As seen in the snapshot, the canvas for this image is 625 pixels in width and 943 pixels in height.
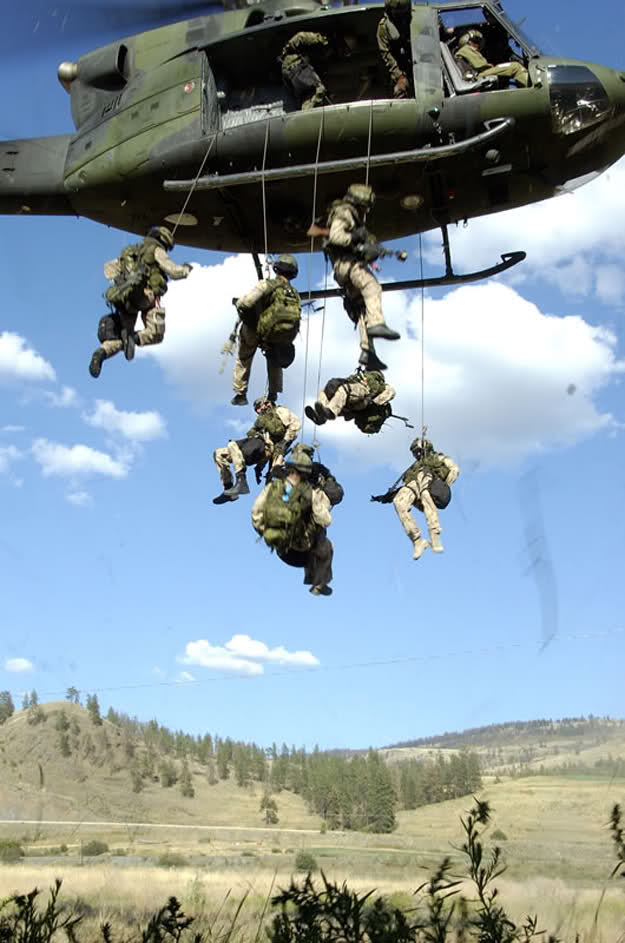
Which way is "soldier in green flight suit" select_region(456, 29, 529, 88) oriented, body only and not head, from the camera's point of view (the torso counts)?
to the viewer's right

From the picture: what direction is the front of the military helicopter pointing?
to the viewer's right

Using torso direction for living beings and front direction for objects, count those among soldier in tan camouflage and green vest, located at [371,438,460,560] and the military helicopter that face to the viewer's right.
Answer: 1

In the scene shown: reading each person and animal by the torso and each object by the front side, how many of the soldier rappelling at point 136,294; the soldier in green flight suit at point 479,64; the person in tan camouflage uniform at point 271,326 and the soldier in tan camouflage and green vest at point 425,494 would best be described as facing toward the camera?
1

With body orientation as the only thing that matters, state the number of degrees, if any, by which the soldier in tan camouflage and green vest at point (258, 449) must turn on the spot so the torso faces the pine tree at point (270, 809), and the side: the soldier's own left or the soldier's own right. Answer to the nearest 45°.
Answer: approximately 135° to the soldier's own right

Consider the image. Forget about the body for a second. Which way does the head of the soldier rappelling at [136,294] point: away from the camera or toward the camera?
away from the camera

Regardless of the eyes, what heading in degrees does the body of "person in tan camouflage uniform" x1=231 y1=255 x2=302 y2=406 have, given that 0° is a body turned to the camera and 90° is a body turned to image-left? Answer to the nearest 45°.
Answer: approximately 135°

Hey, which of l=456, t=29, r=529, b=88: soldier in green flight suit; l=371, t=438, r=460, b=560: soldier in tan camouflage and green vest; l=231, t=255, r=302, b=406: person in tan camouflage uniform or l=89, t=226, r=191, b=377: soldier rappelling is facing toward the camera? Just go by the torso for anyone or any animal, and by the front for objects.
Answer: l=371, t=438, r=460, b=560: soldier in tan camouflage and green vest

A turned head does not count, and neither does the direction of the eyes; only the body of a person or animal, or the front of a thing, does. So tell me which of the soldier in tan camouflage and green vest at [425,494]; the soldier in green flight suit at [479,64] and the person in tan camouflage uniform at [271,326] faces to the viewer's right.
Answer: the soldier in green flight suit at [479,64]

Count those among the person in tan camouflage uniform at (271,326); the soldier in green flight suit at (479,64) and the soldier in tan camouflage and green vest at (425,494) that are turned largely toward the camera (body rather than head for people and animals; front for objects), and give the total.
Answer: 1
